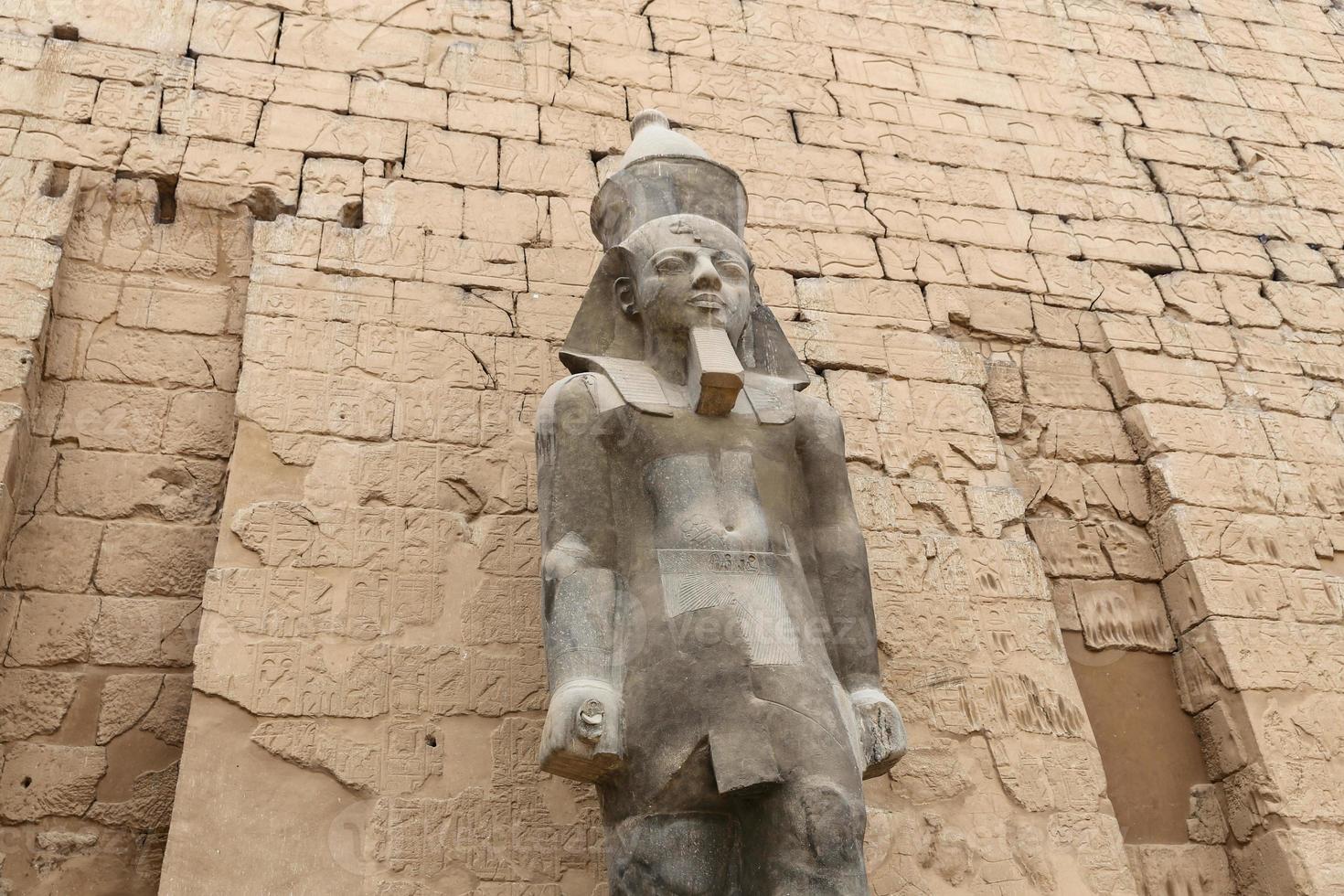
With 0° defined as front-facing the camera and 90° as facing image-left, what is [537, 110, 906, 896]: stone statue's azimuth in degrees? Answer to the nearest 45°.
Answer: approximately 315°
